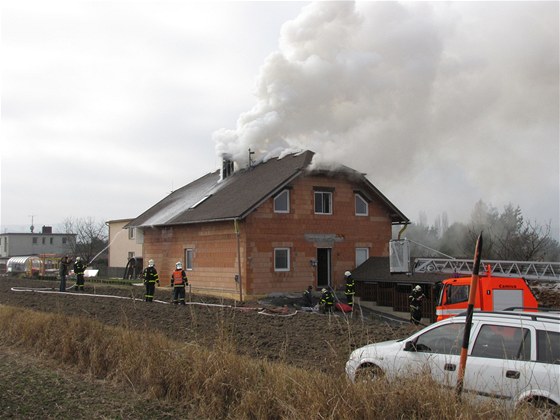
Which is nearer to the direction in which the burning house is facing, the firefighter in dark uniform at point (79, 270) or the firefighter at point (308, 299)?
the firefighter

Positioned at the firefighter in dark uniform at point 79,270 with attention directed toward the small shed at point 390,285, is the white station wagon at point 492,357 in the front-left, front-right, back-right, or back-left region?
front-right

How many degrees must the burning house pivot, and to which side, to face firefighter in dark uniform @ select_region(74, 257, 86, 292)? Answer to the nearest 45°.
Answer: approximately 135° to its right

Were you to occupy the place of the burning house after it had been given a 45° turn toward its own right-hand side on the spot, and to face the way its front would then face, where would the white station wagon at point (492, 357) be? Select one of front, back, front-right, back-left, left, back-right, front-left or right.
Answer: front

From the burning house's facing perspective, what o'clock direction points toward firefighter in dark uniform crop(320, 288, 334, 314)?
The firefighter in dark uniform is roughly at 1 o'clock from the burning house.

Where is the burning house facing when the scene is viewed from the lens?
facing the viewer and to the right of the viewer

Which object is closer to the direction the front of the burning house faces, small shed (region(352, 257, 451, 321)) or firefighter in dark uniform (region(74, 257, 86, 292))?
the small shed

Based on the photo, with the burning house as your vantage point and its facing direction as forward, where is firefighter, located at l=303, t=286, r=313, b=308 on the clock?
The firefighter is roughly at 1 o'clock from the burning house.
